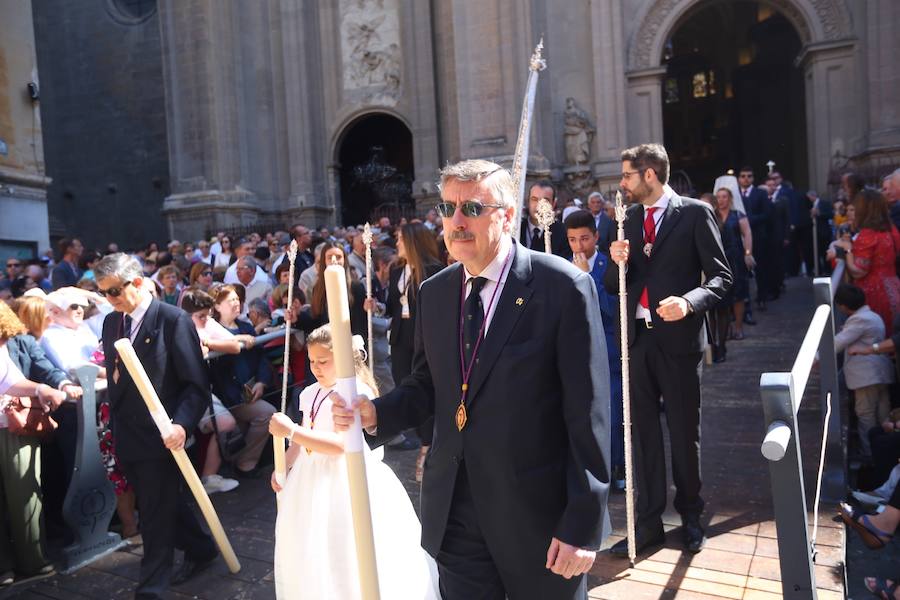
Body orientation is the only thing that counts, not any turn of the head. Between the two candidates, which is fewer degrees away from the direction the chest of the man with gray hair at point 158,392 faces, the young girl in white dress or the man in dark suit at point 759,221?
the young girl in white dress

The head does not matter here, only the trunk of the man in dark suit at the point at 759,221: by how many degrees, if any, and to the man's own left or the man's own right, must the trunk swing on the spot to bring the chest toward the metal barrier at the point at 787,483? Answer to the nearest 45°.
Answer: approximately 45° to the man's own left

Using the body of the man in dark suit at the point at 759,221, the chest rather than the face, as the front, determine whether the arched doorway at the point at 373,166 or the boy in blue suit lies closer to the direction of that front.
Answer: the boy in blue suit

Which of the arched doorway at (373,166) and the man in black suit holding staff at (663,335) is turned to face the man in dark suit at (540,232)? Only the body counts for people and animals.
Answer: the arched doorway

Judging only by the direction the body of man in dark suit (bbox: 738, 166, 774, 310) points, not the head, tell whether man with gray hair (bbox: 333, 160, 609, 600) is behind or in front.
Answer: in front

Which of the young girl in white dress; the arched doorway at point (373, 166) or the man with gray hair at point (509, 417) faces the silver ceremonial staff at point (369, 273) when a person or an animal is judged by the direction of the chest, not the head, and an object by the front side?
the arched doorway

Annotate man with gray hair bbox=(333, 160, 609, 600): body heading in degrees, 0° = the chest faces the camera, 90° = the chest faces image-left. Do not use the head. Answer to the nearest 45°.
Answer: approximately 45°

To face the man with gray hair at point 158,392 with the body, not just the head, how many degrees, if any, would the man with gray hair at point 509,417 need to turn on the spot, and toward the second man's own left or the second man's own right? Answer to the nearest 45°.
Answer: approximately 90° to the second man's own right

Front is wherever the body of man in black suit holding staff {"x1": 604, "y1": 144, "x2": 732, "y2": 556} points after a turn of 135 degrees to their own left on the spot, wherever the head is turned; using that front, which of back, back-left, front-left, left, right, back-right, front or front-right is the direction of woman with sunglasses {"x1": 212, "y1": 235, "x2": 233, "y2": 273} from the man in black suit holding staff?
back-left

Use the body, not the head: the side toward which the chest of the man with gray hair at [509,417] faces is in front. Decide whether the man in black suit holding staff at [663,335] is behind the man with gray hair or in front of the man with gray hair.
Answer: behind

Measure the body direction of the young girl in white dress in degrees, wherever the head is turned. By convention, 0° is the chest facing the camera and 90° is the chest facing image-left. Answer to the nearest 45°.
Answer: approximately 45°

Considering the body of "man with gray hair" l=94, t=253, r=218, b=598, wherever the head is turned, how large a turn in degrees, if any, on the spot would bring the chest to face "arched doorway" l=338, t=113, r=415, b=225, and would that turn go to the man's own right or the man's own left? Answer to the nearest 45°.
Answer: approximately 135° to the man's own right
